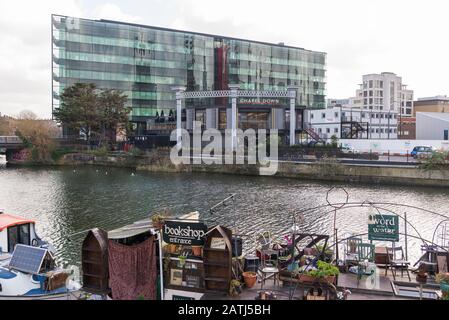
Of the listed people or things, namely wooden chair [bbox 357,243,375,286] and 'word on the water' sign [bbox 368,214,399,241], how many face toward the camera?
2

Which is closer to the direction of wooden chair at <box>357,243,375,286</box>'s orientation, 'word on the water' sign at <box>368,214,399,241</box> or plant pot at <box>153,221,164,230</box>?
the plant pot

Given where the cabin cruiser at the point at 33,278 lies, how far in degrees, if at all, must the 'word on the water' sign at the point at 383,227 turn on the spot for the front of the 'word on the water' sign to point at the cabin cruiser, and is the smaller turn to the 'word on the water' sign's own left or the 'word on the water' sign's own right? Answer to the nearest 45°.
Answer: approximately 90° to the 'word on the water' sign's own right

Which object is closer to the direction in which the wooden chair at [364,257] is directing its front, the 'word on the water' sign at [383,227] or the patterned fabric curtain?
the patterned fabric curtain

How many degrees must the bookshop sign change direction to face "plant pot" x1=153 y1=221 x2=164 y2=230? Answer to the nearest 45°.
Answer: approximately 135° to its right

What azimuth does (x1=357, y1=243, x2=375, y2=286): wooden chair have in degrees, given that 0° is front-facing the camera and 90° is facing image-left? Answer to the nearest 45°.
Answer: approximately 0°

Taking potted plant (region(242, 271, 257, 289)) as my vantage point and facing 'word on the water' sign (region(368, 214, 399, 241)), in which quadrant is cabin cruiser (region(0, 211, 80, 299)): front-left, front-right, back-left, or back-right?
back-left

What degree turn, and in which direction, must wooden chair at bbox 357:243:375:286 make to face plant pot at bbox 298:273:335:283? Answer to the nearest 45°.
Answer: approximately 45° to its right

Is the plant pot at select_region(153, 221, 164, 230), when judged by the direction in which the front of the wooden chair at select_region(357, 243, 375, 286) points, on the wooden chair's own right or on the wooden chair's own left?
on the wooden chair's own right

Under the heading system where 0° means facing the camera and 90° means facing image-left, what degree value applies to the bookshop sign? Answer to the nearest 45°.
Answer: approximately 0°
